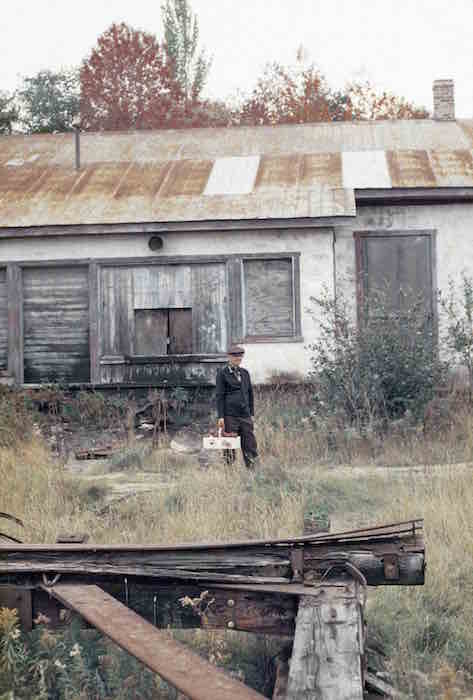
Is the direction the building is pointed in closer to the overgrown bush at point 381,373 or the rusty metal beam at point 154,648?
the rusty metal beam

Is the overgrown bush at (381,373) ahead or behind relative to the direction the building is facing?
ahead

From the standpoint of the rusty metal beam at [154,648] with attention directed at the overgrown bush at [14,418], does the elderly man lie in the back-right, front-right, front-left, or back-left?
front-right

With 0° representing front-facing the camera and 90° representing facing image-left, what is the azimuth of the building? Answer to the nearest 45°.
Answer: approximately 0°

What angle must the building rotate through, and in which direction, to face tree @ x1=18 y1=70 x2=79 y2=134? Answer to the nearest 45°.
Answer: approximately 180°

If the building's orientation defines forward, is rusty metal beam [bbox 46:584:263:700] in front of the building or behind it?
in front

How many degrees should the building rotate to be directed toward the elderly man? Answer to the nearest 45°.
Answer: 0° — it already faces them

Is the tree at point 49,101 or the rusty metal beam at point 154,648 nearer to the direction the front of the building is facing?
the rusty metal beam

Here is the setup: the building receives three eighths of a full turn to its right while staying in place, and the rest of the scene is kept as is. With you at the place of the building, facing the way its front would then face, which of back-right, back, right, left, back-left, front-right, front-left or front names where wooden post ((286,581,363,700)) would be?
back-left

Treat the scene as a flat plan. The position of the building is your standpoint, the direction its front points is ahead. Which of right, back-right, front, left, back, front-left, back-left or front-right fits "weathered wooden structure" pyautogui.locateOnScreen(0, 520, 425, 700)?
front

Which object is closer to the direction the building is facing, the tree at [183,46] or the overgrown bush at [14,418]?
the overgrown bush

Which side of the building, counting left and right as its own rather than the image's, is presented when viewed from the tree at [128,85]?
back

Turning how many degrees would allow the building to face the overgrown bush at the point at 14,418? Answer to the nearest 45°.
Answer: approximately 45° to its right

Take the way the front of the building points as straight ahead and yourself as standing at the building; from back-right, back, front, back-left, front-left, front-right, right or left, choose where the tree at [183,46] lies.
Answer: back

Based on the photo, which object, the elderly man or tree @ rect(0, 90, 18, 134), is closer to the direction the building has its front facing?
the elderly man

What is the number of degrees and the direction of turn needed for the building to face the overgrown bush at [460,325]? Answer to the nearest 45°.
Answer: approximately 90° to its left
